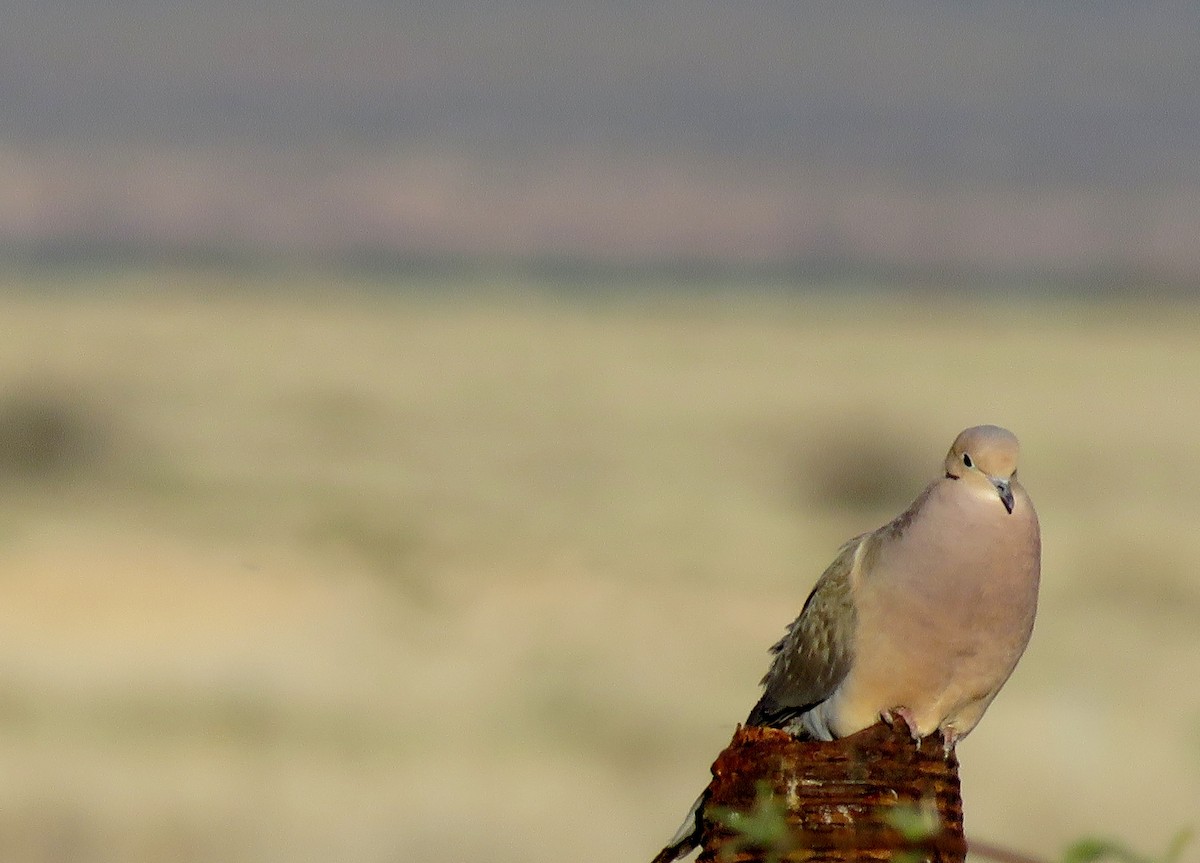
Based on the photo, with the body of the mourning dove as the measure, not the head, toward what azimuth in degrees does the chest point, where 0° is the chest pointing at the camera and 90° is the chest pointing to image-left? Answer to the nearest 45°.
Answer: approximately 315°
